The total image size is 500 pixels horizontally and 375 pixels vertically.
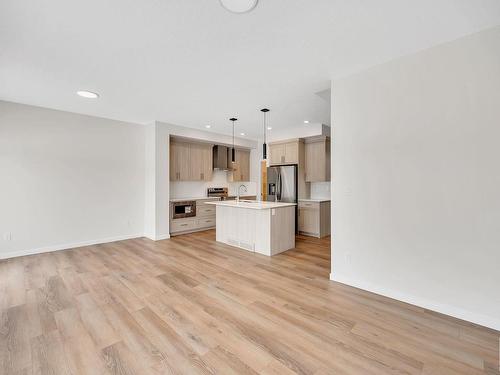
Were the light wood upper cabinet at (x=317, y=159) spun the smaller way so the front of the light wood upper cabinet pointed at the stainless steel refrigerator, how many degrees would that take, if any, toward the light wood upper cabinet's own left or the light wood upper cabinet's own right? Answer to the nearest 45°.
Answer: approximately 45° to the light wood upper cabinet's own right

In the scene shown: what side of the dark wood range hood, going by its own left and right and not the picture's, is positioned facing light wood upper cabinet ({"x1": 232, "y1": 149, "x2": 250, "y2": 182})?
left

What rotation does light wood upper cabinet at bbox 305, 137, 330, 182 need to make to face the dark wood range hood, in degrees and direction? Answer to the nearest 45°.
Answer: approximately 45° to its right

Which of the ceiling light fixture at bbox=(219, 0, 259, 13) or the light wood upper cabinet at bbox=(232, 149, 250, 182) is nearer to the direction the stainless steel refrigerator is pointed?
the ceiling light fixture

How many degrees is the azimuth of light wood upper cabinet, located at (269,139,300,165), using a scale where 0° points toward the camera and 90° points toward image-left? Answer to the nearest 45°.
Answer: approximately 45°

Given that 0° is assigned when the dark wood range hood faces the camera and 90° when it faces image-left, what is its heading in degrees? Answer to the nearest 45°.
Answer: approximately 315°

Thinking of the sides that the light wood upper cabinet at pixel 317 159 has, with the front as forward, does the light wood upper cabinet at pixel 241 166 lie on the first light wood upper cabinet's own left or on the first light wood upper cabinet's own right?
on the first light wood upper cabinet's own right
